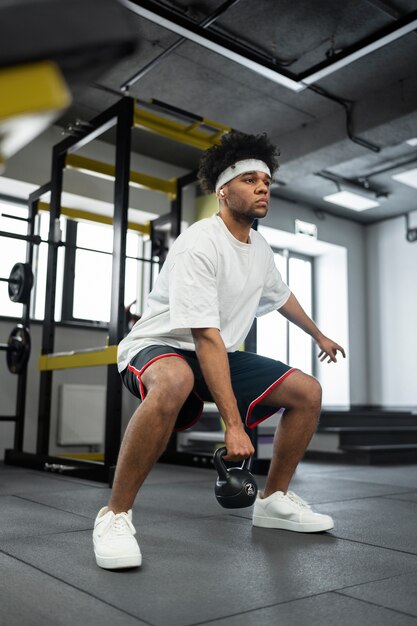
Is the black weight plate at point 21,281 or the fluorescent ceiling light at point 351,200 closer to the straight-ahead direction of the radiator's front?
the black weight plate

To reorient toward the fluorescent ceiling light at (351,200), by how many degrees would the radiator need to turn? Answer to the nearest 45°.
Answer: approximately 135° to its left

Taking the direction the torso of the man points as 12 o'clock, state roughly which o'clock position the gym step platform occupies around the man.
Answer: The gym step platform is roughly at 8 o'clock from the man.

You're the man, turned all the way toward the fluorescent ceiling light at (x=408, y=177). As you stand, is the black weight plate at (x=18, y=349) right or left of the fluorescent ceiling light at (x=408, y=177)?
left

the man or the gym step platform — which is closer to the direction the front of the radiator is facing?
the man

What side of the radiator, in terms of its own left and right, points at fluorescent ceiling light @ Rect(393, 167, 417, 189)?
left

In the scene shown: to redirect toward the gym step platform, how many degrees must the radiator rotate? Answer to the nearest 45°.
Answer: approximately 90° to its left

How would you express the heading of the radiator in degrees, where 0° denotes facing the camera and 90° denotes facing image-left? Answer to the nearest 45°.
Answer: approximately 0°

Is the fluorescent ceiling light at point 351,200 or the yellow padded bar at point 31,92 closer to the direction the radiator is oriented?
the yellow padded bar

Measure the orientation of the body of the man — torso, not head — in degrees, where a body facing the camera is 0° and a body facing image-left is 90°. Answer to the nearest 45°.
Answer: approximately 315°

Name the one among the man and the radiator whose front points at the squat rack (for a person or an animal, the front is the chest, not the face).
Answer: the radiator

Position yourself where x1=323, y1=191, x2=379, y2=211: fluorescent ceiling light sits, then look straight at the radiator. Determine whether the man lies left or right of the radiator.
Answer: left

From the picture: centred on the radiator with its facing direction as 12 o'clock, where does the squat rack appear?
The squat rack is roughly at 12 o'clock from the radiator.
